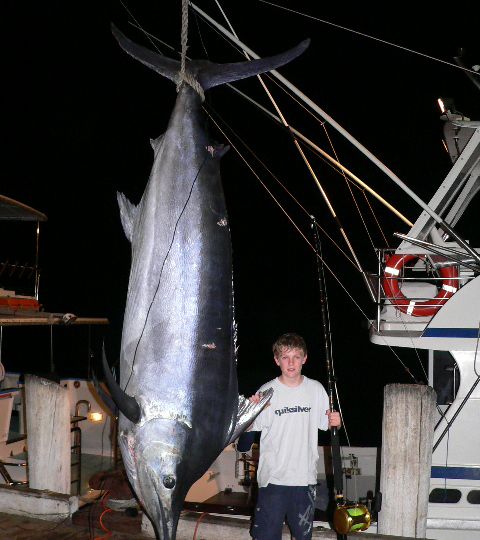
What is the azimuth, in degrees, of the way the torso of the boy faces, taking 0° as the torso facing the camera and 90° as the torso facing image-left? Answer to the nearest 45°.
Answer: approximately 0°

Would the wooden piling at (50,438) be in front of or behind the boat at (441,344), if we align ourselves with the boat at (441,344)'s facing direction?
behind

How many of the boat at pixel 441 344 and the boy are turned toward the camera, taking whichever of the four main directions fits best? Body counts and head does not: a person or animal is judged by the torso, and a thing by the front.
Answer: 1

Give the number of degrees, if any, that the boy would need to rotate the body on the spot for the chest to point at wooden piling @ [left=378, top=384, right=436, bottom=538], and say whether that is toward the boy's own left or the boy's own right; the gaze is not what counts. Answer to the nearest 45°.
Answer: approximately 135° to the boy's own left

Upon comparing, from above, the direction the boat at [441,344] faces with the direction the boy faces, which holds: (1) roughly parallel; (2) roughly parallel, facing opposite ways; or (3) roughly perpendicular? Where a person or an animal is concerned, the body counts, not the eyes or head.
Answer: roughly perpendicular

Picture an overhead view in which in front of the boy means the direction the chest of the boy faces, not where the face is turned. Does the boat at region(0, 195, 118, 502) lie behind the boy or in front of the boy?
behind
